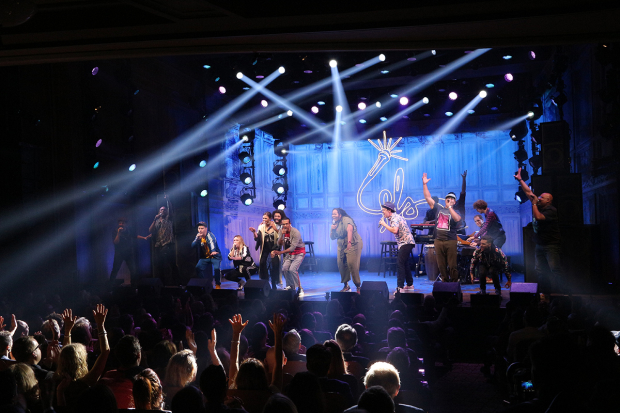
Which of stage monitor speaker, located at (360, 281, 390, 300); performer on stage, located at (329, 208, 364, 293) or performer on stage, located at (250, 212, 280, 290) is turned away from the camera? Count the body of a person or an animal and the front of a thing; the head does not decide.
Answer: the stage monitor speaker

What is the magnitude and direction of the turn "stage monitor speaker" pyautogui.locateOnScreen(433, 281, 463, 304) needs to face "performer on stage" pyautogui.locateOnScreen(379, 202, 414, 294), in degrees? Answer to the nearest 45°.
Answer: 0° — it already faces them

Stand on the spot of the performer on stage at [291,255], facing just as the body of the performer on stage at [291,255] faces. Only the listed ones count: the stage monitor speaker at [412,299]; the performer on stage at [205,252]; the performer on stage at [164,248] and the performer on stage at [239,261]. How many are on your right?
3

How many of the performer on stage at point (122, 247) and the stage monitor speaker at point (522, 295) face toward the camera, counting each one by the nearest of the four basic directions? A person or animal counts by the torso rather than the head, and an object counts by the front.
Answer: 1

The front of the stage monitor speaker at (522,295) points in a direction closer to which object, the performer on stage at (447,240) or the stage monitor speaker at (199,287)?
the performer on stage

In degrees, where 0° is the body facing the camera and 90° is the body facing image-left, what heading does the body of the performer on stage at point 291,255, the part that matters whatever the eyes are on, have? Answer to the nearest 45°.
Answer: approximately 45°

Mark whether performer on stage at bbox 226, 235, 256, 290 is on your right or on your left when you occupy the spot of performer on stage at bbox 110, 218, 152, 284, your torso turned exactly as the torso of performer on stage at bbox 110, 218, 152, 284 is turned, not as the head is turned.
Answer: on your left

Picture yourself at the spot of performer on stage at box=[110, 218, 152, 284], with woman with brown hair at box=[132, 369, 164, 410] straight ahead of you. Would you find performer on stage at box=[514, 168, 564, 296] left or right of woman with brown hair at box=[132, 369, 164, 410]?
left

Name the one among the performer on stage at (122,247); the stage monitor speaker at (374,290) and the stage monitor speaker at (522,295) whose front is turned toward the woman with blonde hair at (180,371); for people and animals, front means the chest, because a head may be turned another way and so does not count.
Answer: the performer on stage

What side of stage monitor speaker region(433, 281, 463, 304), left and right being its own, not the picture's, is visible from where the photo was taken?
back

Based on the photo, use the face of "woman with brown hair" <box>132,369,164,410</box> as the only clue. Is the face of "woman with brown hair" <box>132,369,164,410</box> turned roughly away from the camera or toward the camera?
away from the camera
